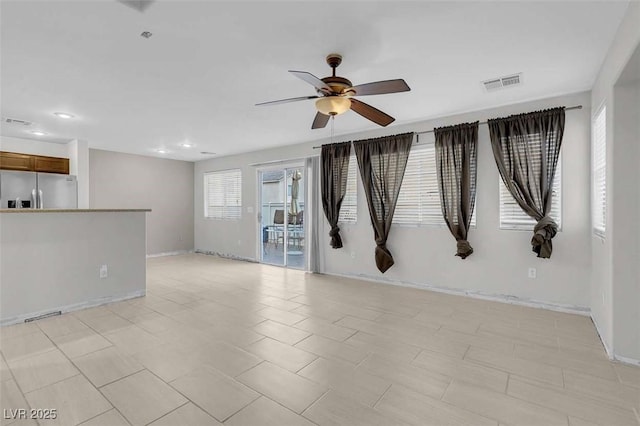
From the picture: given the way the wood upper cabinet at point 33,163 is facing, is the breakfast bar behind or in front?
in front

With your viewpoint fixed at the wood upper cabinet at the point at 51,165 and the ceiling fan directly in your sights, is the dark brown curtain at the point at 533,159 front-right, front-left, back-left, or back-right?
front-left

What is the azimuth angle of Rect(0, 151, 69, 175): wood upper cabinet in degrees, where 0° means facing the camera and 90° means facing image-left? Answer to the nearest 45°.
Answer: approximately 315°
